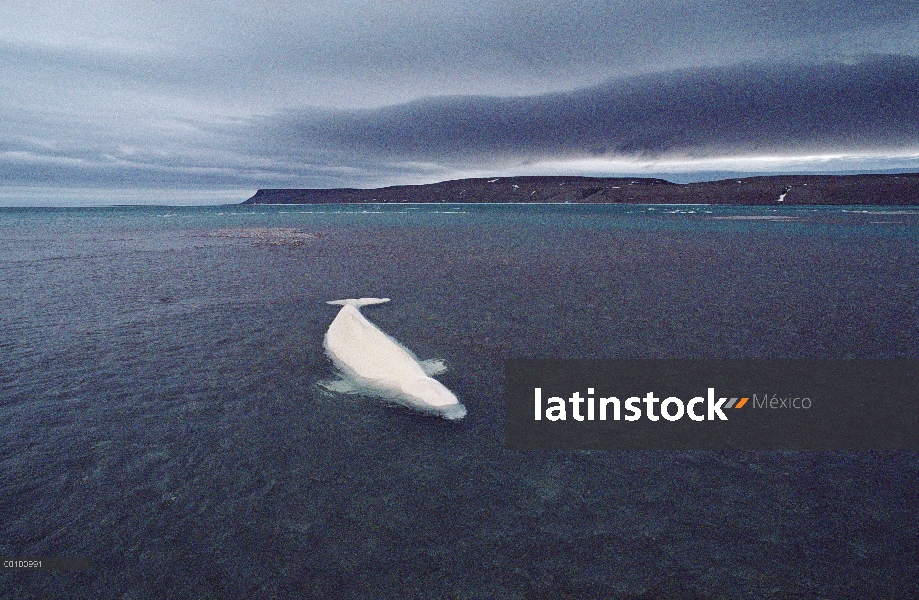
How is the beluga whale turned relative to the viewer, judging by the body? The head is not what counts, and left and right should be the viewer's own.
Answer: facing the viewer and to the right of the viewer
